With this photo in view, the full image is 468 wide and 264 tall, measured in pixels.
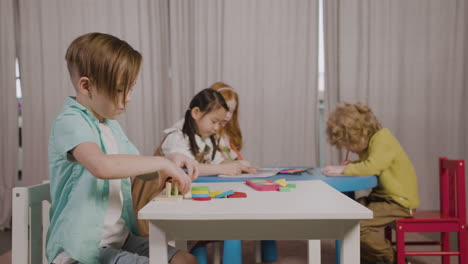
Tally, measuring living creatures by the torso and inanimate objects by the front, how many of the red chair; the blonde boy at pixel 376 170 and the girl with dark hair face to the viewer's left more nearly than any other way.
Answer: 2

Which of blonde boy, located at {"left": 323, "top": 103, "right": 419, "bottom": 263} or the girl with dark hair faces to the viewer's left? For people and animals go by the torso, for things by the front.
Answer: the blonde boy

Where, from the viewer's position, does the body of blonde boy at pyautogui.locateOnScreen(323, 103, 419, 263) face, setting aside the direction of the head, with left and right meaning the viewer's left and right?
facing to the left of the viewer

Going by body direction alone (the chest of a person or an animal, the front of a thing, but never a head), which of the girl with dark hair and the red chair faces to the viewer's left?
the red chair

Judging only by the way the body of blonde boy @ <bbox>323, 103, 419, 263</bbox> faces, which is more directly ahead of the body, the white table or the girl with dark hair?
the girl with dark hair

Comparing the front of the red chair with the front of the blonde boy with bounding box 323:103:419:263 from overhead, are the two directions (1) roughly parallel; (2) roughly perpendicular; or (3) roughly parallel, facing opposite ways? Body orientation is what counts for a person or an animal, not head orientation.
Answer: roughly parallel

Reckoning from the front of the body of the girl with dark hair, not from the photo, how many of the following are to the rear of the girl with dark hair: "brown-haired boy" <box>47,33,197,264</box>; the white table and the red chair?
0

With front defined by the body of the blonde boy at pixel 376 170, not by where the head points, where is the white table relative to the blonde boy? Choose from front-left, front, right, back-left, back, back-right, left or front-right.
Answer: left

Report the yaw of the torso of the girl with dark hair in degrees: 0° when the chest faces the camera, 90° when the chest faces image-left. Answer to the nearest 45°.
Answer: approximately 315°

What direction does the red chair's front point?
to the viewer's left
